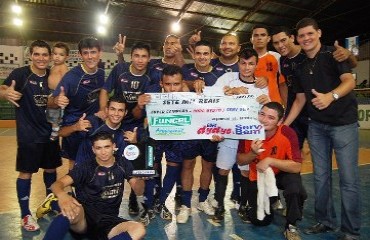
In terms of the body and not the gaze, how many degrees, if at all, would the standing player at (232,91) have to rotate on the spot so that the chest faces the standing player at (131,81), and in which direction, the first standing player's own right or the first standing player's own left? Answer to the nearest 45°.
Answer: approximately 90° to the first standing player's own right

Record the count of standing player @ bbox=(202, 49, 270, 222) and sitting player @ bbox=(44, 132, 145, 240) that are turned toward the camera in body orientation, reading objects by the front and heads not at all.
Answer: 2

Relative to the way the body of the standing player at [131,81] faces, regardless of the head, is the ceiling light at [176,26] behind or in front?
behind

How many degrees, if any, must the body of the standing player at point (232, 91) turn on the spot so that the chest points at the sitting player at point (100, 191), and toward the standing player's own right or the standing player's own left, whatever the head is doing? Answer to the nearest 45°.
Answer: approximately 45° to the standing player's own right

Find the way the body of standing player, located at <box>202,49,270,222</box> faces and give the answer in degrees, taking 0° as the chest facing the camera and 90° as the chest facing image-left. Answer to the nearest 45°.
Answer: approximately 0°

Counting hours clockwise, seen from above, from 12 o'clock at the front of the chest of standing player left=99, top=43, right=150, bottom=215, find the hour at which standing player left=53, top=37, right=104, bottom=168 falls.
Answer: standing player left=53, top=37, right=104, bottom=168 is roughly at 3 o'clock from standing player left=99, top=43, right=150, bottom=215.

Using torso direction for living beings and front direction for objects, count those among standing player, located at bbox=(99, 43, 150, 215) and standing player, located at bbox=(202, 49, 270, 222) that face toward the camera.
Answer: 2

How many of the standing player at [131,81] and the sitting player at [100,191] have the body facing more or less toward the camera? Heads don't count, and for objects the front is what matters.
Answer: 2

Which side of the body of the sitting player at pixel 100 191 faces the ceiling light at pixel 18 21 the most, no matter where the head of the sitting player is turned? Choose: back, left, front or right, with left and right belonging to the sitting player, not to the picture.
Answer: back
